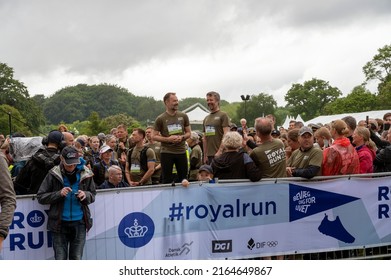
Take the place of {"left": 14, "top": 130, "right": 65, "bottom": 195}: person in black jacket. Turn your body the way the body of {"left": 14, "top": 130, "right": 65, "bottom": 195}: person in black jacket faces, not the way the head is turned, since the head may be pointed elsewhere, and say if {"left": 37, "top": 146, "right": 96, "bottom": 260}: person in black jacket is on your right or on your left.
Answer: on your right

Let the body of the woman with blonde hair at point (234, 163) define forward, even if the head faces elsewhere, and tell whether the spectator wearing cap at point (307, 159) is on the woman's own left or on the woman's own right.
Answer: on the woman's own right

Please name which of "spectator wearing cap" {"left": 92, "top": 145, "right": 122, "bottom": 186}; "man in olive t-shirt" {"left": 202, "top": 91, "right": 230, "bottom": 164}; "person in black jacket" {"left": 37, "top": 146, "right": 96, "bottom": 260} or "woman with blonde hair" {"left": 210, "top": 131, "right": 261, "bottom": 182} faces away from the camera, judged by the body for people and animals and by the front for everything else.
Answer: the woman with blonde hair

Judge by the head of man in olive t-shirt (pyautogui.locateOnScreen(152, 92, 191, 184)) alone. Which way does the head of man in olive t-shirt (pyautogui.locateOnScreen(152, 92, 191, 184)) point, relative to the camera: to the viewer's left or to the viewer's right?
to the viewer's right

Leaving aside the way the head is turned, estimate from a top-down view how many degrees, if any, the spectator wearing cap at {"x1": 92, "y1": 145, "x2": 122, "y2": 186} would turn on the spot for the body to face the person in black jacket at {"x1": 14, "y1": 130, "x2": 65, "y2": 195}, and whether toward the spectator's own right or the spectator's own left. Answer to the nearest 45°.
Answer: approximately 90° to the spectator's own right

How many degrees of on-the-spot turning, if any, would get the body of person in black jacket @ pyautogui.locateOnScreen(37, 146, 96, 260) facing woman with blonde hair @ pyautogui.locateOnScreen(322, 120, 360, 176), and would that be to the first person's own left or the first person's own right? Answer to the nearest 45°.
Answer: approximately 90° to the first person's own left

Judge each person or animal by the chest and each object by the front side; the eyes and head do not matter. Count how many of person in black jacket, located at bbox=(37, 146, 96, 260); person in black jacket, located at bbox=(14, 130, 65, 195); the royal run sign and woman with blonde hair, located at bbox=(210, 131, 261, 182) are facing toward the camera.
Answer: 2

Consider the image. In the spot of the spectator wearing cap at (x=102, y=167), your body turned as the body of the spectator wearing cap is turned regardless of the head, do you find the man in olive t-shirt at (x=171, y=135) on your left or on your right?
on your left

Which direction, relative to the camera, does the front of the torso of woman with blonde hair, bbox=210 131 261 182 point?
away from the camera

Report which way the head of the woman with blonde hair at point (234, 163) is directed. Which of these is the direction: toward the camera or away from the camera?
away from the camera
